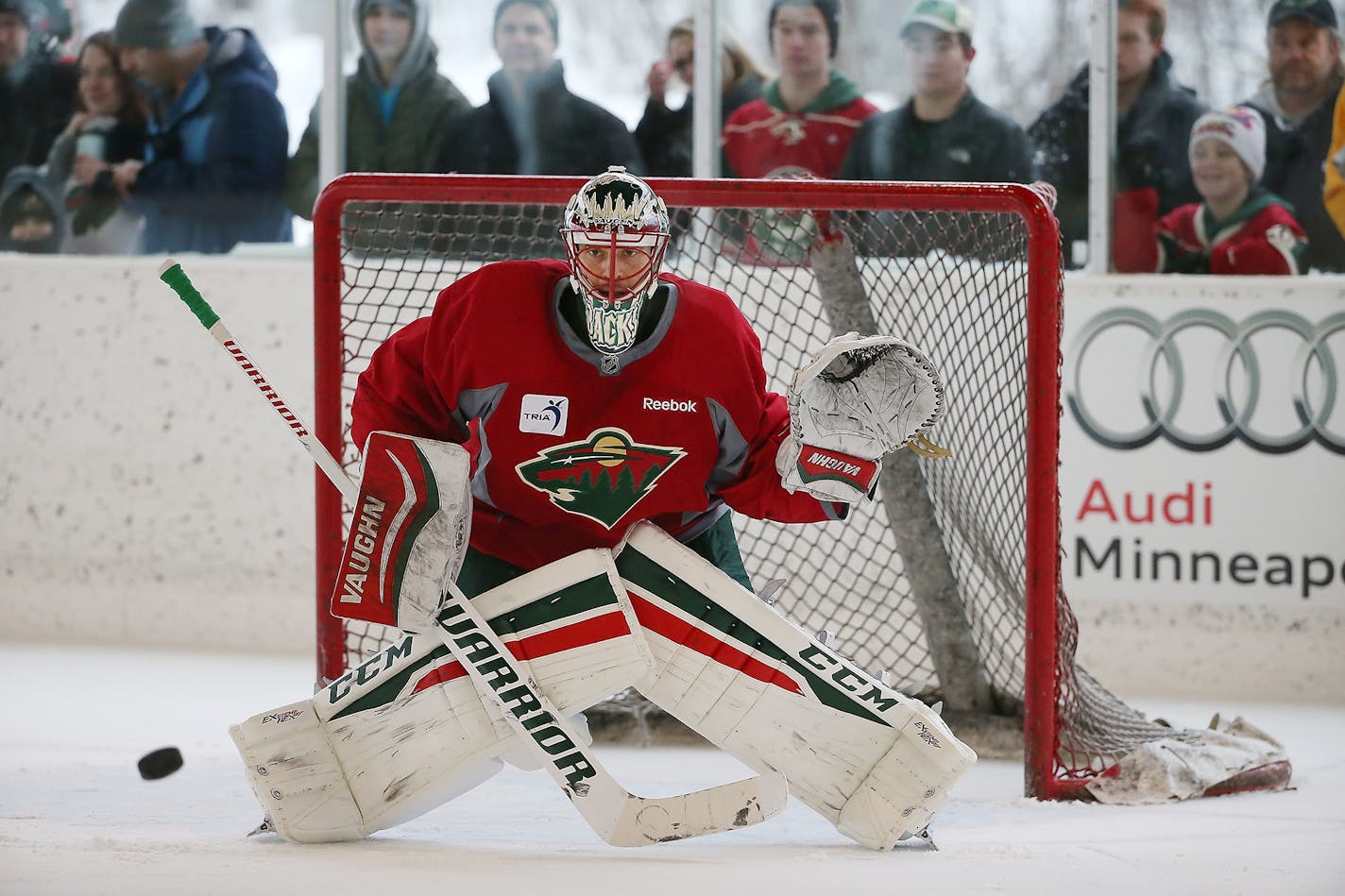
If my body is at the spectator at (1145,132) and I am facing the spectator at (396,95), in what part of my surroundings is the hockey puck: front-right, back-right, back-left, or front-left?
front-left

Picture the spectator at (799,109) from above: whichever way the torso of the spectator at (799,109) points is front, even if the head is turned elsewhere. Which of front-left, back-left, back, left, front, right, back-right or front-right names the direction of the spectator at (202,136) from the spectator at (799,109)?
right

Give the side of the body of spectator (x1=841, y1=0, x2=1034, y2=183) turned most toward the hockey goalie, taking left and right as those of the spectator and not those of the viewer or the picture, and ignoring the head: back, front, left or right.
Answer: front

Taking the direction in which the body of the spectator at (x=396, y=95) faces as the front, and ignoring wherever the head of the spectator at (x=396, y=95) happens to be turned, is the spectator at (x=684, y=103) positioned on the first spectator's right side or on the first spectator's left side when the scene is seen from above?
on the first spectator's left side

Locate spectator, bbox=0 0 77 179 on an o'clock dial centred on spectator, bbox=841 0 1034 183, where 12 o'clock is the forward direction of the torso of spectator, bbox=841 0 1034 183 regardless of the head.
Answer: spectator, bbox=0 0 77 179 is roughly at 3 o'clock from spectator, bbox=841 0 1034 183.

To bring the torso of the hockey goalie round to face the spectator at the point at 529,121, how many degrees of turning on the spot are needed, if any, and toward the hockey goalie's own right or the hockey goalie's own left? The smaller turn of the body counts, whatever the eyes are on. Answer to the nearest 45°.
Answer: approximately 180°

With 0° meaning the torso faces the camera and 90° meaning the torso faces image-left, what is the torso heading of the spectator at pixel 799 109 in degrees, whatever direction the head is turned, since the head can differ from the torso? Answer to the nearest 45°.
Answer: approximately 0°

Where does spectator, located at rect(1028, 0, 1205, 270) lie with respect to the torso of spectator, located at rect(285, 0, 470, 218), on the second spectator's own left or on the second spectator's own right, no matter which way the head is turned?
on the second spectator's own left

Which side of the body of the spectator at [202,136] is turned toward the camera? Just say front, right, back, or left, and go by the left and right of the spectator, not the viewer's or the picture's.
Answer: left

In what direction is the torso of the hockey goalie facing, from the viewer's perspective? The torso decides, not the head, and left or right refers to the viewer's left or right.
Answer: facing the viewer

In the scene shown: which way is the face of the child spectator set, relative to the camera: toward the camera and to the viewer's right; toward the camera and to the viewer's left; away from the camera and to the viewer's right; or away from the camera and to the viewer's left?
toward the camera and to the viewer's left

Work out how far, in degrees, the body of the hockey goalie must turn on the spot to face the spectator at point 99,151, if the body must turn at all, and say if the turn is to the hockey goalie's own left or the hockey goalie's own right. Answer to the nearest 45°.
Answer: approximately 135° to the hockey goalie's own right
